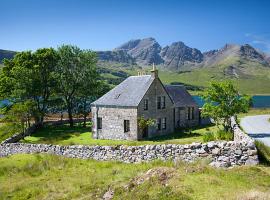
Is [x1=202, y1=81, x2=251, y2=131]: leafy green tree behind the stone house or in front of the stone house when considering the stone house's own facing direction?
in front

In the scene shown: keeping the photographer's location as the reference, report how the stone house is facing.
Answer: facing the viewer and to the right of the viewer

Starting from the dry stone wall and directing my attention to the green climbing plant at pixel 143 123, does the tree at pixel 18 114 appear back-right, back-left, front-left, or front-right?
front-left

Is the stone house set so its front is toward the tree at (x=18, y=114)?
no

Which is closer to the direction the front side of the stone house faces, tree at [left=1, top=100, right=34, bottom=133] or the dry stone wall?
the dry stone wall

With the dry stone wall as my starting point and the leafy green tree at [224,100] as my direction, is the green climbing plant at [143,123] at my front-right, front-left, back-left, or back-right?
front-left

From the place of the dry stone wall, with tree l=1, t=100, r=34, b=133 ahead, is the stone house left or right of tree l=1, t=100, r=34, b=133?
right
